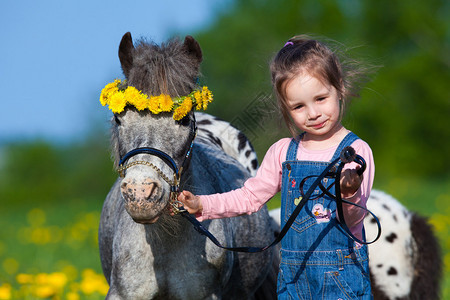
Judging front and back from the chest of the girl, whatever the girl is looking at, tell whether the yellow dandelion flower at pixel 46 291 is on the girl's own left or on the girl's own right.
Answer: on the girl's own right

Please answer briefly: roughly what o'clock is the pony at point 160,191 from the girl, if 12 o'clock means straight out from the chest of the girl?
The pony is roughly at 3 o'clock from the girl.

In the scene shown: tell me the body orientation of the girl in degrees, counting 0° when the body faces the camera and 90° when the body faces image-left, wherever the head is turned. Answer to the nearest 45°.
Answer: approximately 0°

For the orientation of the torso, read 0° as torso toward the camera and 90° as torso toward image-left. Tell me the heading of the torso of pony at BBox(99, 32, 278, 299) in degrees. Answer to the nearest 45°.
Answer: approximately 45°

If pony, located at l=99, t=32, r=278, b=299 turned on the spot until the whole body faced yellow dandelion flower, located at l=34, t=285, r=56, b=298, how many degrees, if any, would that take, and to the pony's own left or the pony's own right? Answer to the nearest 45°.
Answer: approximately 90° to the pony's own right
